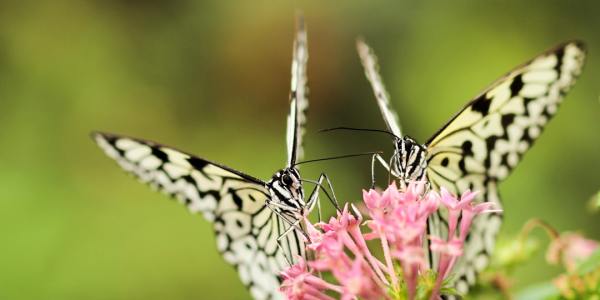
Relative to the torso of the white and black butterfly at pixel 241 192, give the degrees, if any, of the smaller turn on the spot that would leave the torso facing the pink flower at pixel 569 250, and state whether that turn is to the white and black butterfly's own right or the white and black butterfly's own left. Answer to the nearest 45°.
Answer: approximately 45° to the white and black butterfly's own left

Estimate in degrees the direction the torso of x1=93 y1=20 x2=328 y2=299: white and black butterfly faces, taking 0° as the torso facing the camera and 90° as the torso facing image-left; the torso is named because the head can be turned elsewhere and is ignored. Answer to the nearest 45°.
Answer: approximately 315°

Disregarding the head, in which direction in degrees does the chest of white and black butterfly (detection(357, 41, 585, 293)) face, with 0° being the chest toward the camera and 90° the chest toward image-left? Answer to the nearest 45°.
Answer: approximately 45°

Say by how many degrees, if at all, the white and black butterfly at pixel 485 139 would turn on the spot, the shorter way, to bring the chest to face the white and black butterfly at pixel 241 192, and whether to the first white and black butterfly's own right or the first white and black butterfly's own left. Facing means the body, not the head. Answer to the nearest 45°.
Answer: approximately 45° to the first white and black butterfly's own right
